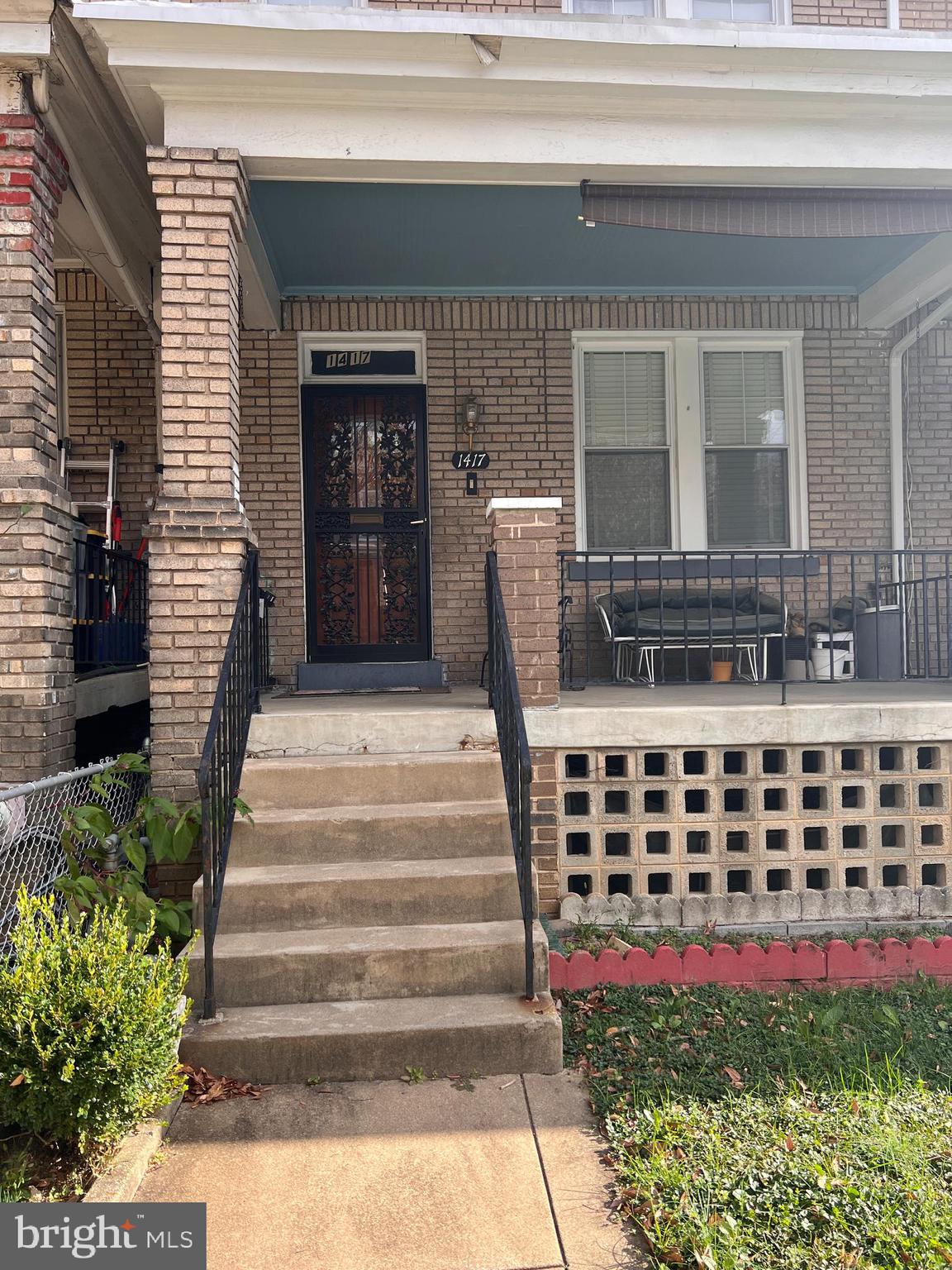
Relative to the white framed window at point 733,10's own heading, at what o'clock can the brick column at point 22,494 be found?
The brick column is roughly at 2 o'clock from the white framed window.

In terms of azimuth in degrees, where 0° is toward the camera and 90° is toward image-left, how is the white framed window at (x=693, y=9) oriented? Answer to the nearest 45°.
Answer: approximately 0°

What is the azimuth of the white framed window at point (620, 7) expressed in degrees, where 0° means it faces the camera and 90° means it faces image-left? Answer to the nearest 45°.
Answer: approximately 0°
